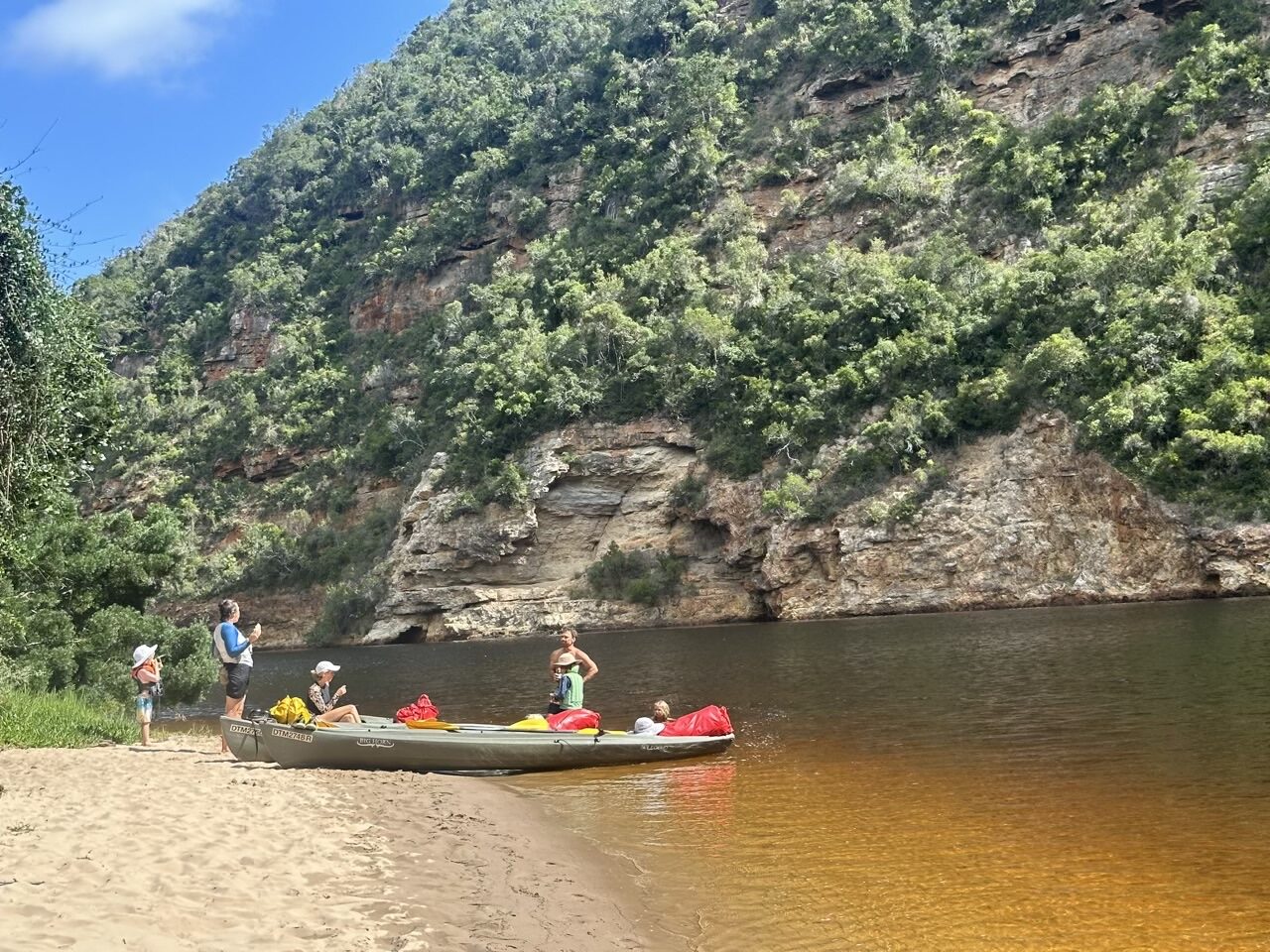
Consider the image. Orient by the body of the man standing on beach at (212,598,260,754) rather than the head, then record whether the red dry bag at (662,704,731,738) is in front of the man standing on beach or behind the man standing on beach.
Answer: in front

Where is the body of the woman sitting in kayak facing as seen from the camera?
to the viewer's right

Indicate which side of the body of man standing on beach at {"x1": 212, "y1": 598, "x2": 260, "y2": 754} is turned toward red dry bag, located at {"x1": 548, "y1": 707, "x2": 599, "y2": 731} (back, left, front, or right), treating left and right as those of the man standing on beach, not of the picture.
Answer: front

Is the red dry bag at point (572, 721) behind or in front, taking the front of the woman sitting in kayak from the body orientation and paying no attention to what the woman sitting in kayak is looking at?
in front

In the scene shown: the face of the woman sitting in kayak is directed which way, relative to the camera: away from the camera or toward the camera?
toward the camera
